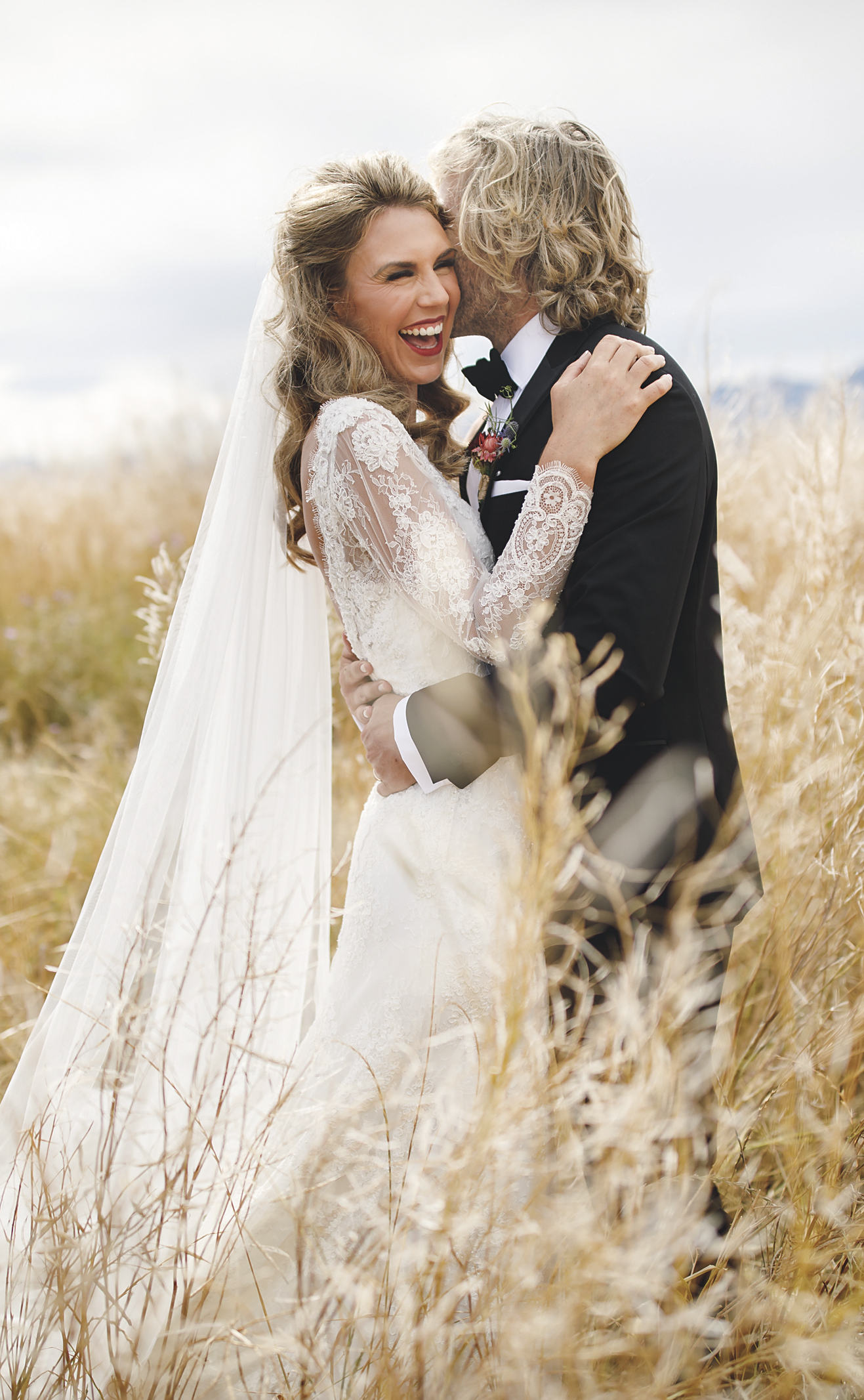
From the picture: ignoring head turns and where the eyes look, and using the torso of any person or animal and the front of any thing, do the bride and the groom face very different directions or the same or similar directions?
very different directions

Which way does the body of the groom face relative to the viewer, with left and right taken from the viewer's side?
facing to the left of the viewer

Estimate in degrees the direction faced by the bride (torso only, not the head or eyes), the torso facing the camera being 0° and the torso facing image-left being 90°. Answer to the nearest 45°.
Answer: approximately 270°

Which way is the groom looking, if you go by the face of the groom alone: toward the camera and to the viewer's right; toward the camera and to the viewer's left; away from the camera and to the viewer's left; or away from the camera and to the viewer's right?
away from the camera and to the viewer's left
